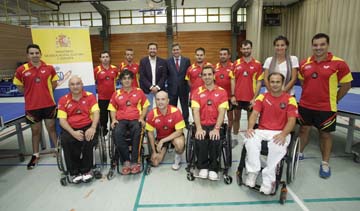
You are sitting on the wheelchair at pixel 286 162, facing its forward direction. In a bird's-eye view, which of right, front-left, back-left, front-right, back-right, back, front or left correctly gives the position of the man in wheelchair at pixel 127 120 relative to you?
front-right

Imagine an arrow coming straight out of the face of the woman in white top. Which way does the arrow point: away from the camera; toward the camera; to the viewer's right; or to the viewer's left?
toward the camera

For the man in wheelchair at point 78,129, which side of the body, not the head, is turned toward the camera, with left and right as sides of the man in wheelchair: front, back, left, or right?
front

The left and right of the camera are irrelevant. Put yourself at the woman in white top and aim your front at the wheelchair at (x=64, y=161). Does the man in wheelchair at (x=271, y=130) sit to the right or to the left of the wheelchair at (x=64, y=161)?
left

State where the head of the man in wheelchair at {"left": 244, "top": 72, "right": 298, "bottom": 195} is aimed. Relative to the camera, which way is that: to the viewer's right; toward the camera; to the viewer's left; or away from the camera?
toward the camera

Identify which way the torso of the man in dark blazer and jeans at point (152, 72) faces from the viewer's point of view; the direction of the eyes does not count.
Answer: toward the camera

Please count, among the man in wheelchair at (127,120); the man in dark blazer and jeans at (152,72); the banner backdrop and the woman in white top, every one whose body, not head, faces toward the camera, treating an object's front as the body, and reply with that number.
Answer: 4

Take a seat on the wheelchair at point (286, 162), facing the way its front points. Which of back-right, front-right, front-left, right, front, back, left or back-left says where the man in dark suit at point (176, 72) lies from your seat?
right

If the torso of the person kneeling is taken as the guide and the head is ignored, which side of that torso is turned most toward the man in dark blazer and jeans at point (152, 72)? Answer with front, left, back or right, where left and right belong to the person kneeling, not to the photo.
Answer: back

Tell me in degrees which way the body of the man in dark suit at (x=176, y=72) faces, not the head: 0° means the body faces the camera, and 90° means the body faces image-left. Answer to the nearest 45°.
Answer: approximately 0°

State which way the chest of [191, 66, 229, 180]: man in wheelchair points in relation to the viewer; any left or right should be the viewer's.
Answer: facing the viewer

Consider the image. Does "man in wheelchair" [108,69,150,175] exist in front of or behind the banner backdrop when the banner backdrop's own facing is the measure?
in front

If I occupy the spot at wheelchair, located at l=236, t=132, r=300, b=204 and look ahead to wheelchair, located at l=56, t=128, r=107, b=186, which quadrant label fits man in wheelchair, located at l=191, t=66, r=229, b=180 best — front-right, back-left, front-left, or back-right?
front-right

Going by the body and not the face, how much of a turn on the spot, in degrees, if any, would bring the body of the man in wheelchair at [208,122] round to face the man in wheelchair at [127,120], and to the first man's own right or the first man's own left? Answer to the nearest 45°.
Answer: approximately 90° to the first man's own right

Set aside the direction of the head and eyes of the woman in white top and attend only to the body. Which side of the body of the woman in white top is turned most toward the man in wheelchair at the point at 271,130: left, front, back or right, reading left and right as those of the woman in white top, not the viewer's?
front

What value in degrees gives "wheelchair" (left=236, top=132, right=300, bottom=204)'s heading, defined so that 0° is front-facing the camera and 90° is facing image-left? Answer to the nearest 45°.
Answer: approximately 45°
